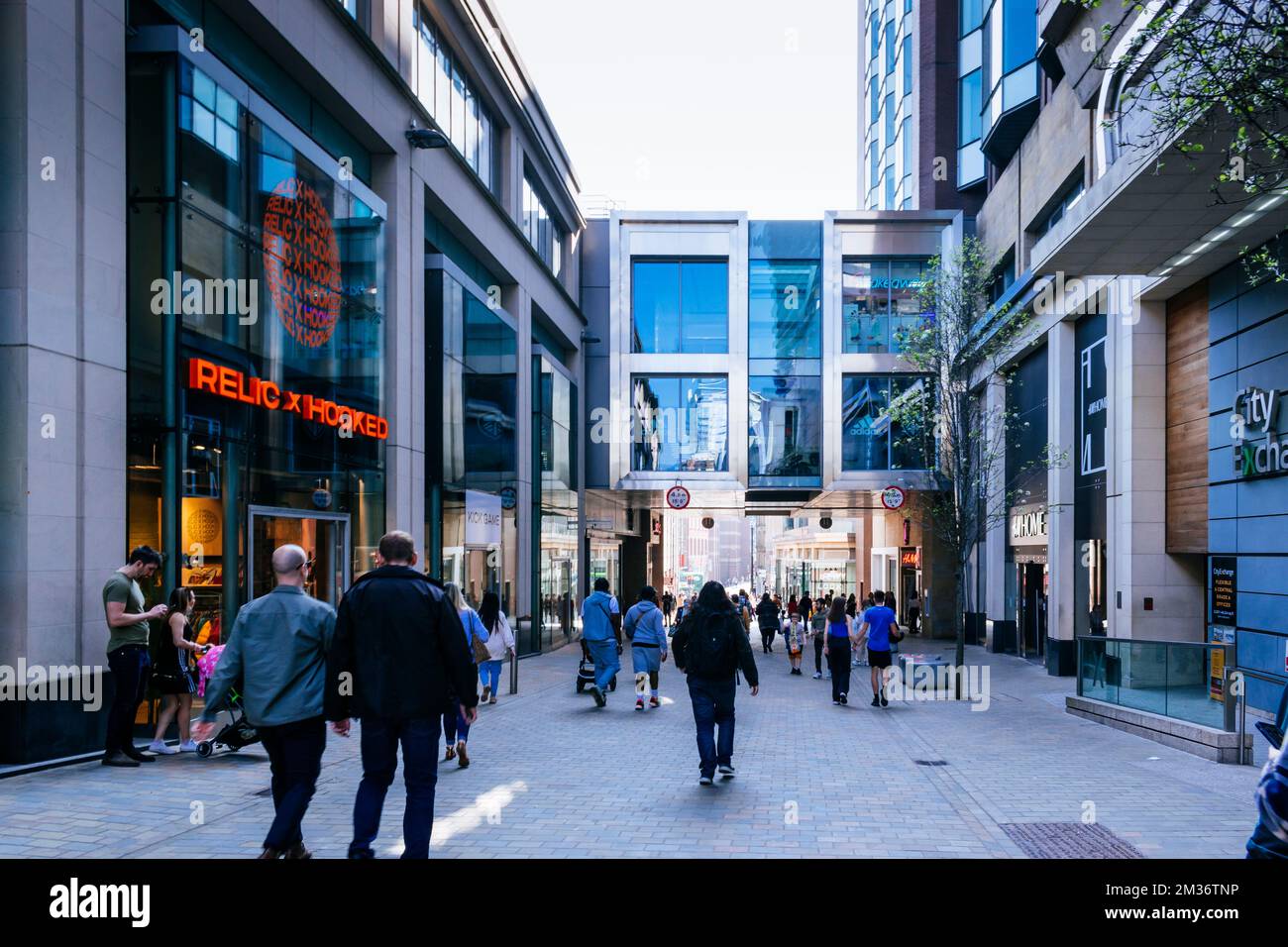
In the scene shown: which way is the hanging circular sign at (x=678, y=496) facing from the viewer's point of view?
toward the camera

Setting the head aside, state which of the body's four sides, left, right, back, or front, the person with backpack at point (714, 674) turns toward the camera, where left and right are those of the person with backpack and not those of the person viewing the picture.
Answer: back

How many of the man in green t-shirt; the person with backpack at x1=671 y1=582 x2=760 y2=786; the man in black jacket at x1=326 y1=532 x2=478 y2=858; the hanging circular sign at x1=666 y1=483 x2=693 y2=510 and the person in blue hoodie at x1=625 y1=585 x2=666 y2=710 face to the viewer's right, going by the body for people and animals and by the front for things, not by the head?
1

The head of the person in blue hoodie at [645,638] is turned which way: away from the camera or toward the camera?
away from the camera

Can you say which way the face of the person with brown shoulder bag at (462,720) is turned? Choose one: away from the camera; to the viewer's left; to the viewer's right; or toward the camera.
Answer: away from the camera

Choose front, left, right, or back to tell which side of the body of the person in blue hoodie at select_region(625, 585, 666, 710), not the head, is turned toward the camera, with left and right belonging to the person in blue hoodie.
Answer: back

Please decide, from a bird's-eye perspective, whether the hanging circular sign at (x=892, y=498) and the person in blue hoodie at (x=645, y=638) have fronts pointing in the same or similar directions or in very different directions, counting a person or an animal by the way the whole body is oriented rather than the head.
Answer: very different directions

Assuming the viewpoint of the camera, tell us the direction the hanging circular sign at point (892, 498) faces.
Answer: facing the viewer

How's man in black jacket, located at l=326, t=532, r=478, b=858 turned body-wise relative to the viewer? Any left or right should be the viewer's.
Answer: facing away from the viewer

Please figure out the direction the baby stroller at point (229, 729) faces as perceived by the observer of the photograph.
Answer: facing to the right of the viewer

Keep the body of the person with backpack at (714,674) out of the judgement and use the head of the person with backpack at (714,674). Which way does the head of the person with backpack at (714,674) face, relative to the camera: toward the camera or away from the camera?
away from the camera

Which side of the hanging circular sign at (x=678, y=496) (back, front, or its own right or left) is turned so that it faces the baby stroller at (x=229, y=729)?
front

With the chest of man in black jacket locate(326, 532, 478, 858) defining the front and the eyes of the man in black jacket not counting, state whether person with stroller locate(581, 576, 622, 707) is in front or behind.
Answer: in front

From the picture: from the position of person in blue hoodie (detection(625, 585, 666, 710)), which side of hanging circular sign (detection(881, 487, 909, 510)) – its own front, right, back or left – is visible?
front

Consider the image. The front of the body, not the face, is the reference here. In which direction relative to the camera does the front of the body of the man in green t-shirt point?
to the viewer's right

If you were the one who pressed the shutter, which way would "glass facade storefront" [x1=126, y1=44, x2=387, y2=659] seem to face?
facing the viewer and to the right of the viewer

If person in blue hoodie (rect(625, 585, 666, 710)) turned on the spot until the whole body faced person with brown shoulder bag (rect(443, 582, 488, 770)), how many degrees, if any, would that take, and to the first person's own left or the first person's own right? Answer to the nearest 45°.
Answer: approximately 180°
